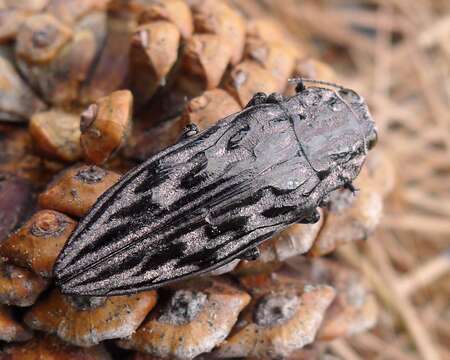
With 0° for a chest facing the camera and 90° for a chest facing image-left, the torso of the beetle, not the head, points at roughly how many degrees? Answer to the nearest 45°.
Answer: approximately 225°
